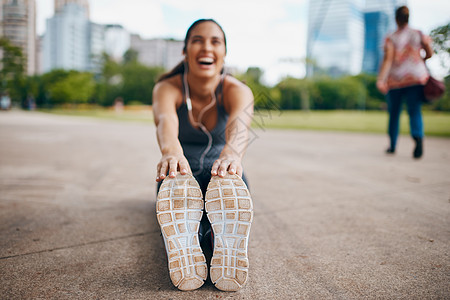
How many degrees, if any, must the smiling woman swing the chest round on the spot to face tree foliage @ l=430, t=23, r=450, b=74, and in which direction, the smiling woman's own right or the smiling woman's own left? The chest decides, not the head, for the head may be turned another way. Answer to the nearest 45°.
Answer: approximately 135° to the smiling woman's own left

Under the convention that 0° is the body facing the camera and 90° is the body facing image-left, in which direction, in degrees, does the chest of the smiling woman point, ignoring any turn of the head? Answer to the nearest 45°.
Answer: approximately 0°

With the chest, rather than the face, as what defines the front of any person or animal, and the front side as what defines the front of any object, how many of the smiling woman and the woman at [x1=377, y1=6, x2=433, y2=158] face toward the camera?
1

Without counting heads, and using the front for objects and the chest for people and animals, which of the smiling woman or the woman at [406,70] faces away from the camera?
the woman

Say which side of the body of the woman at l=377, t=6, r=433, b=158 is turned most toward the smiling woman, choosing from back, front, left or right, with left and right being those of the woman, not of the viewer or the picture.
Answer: back

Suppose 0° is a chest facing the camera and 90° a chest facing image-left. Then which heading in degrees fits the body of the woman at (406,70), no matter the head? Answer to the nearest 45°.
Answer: approximately 180°
